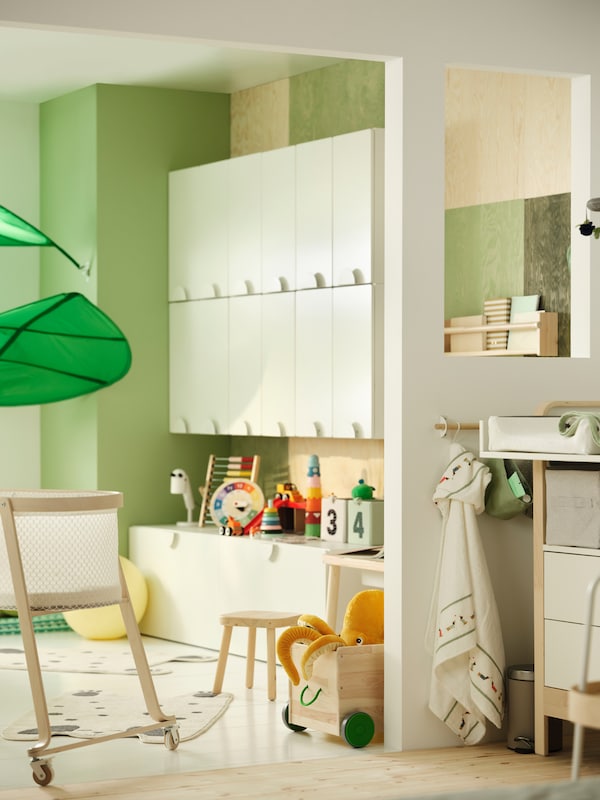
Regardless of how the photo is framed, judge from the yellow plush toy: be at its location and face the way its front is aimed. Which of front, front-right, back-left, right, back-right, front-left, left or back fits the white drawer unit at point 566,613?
left

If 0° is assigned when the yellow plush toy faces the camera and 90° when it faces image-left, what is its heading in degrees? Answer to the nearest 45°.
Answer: approximately 45°

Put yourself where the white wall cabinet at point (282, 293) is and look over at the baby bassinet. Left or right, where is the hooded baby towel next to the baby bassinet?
left

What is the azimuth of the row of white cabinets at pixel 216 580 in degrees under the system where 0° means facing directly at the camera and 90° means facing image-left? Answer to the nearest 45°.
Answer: approximately 45°

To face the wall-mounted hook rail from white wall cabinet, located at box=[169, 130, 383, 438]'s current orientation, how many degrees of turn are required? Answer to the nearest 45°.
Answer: approximately 45° to its left

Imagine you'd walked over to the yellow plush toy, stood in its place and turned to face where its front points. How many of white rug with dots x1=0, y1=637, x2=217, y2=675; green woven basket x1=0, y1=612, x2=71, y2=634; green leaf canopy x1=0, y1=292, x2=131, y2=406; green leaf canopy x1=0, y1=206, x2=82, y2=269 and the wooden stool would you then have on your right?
5

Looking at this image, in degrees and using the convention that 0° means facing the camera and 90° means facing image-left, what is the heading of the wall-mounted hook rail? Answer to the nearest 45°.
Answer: approximately 0°

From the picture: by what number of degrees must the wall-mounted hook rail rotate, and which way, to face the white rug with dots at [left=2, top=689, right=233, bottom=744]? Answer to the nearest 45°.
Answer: approximately 90° to its right

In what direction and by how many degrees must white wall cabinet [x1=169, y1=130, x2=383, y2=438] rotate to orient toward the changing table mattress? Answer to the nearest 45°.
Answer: approximately 45° to its left

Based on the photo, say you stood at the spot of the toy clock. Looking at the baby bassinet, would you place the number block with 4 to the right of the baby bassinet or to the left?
left

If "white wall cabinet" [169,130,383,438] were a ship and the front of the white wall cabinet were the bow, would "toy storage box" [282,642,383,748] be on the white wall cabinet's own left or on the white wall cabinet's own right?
on the white wall cabinet's own left
